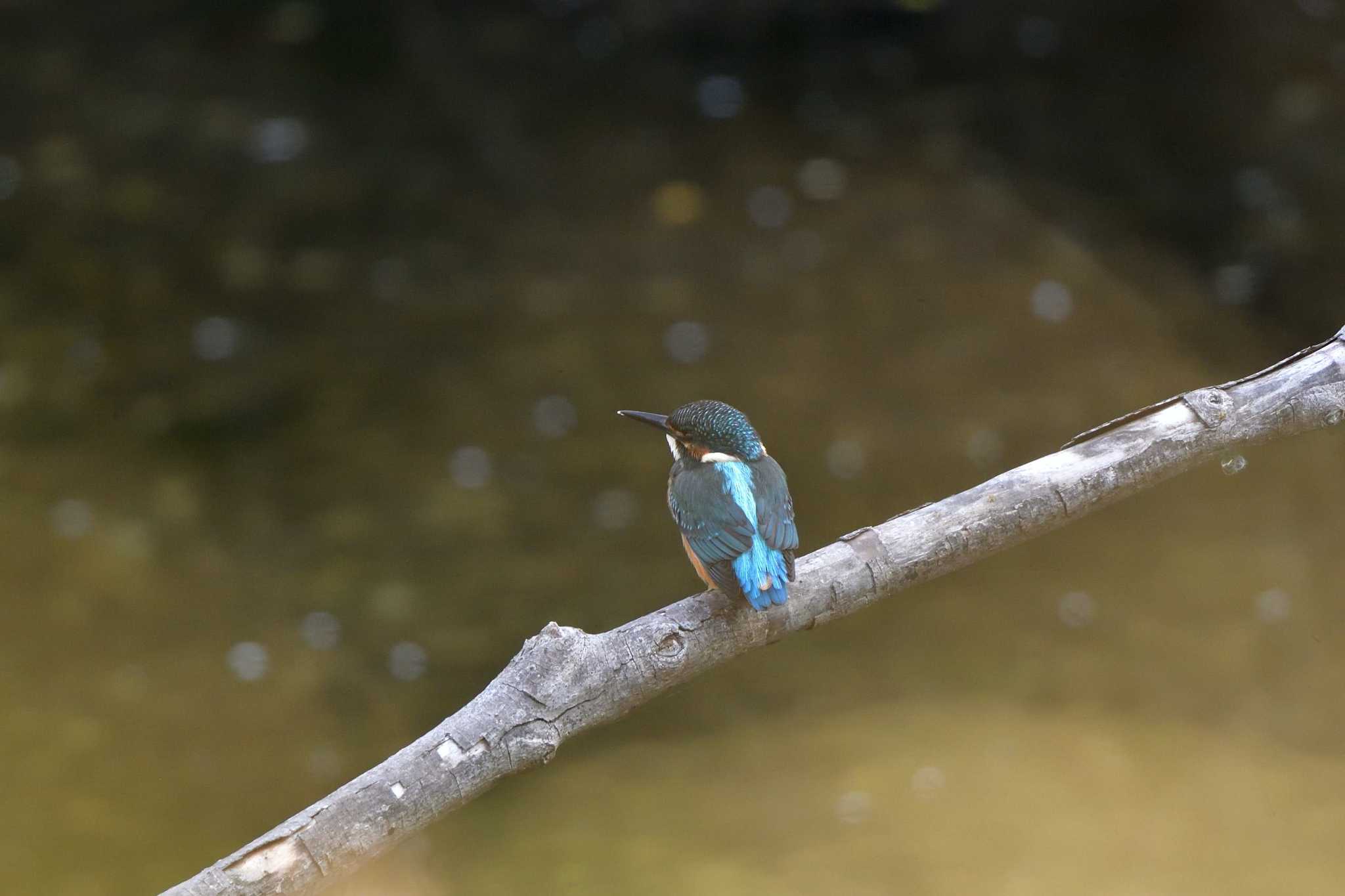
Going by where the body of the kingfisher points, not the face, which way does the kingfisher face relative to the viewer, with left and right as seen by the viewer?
facing away from the viewer and to the left of the viewer
